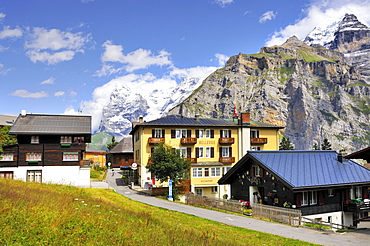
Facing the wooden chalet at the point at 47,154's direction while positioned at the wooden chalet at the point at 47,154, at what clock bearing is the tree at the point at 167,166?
The tree is roughly at 10 o'clock from the wooden chalet.

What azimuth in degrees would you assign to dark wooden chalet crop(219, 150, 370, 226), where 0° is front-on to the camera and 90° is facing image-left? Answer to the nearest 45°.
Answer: approximately 45°

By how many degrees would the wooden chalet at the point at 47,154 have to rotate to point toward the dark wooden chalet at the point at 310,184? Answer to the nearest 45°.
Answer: approximately 45° to its left

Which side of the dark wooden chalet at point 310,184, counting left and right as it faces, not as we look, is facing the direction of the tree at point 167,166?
right

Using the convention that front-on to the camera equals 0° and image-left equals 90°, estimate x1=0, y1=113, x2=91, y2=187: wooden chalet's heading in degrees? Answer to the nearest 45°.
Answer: approximately 0°

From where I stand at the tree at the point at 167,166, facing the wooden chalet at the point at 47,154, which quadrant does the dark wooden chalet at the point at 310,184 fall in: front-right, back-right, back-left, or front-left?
back-left
